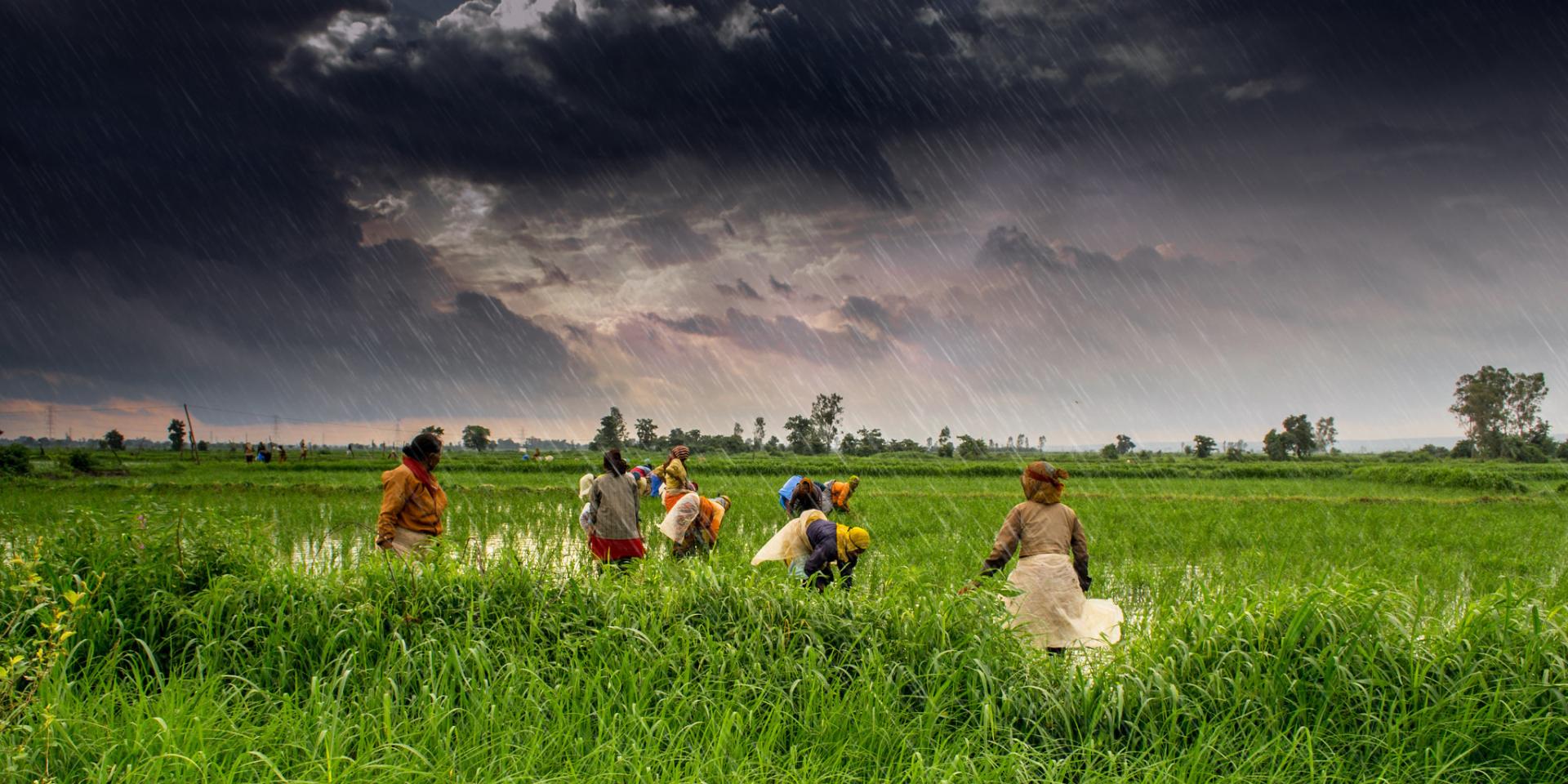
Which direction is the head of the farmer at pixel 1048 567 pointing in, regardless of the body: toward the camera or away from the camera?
away from the camera

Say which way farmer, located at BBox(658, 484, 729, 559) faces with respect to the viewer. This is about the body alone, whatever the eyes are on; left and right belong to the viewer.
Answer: facing to the right of the viewer

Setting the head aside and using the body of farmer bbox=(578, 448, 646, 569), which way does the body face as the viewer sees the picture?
away from the camera

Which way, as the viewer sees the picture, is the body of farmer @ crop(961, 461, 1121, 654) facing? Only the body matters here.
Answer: away from the camera

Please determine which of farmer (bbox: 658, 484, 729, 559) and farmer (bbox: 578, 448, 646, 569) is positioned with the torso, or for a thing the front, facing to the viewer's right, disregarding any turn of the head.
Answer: farmer (bbox: 658, 484, 729, 559)

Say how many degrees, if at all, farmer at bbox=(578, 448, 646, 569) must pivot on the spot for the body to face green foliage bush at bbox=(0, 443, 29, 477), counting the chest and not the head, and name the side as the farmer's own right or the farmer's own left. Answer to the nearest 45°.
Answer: approximately 45° to the farmer's own left

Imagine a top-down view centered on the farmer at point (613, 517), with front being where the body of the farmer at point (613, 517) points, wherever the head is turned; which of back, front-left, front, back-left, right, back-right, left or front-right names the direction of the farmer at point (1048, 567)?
back-right

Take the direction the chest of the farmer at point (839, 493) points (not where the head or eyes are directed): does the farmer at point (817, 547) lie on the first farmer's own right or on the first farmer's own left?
on the first farmer's own right

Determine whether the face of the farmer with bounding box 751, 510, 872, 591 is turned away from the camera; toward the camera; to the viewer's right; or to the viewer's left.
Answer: to the viewer's right

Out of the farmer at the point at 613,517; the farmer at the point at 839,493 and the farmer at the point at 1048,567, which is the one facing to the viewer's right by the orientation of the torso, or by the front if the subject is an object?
the farmer at the point at 839,493

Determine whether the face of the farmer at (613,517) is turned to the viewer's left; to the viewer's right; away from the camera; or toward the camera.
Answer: away from the camera

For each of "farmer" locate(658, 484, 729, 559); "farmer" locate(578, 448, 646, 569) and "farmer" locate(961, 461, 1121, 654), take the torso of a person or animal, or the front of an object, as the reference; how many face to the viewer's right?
1

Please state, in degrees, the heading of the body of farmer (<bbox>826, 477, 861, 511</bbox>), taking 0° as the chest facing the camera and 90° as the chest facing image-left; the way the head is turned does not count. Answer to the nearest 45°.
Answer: approximately 270°
